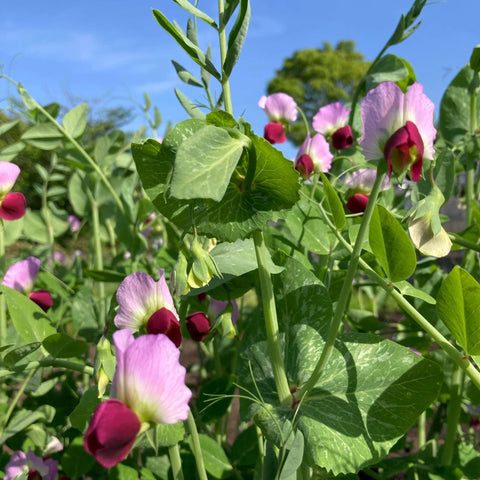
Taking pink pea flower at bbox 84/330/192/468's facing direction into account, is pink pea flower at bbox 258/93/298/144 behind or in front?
behind

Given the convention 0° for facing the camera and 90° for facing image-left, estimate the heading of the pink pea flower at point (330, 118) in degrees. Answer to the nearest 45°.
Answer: approximately 315°

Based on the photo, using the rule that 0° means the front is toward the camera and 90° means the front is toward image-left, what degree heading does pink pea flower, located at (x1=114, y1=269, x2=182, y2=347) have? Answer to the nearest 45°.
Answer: approximately 315°

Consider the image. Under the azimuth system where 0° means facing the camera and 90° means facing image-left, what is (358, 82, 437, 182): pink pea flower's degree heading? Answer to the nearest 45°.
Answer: approximately 0°
